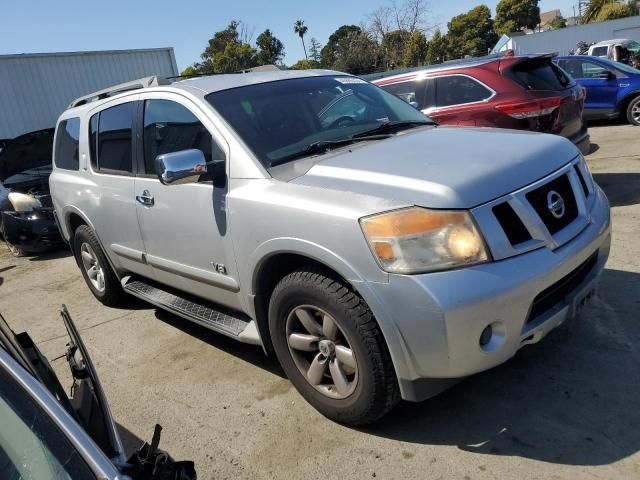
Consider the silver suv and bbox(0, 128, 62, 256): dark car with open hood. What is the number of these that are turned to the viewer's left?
0

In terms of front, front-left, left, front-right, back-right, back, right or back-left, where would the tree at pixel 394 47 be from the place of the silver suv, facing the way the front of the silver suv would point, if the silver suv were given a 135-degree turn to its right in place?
right

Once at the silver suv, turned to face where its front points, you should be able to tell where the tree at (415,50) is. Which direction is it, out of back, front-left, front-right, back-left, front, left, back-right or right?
back-left

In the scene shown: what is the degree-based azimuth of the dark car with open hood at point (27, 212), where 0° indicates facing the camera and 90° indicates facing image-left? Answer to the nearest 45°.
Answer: approximately 315°

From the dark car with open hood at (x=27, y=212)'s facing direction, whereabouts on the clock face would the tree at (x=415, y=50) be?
The tree is roughly at 9 o'clock from the dark car with open hood.

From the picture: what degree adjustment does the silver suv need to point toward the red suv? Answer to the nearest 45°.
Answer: approximately 90° to its left

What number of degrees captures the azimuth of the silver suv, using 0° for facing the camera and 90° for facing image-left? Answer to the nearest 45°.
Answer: approximately 315°

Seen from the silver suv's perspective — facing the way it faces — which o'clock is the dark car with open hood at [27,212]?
The dark car with open hood is roughly at 6 o'clock from the silver suv.

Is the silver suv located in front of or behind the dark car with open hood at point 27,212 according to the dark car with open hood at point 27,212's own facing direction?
in front

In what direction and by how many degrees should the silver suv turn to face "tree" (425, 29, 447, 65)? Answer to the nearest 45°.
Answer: approximately 135° to its left

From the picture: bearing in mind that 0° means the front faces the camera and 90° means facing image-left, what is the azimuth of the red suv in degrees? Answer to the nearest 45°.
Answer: approximately 135°

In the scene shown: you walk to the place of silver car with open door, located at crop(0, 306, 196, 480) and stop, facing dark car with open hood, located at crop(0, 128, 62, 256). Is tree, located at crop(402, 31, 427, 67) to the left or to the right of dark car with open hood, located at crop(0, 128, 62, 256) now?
right

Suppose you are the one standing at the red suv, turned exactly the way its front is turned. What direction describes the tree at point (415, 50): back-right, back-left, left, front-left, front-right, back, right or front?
front-right
